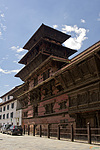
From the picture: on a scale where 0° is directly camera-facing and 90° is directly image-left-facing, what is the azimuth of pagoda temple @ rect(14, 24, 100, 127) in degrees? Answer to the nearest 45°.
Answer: approximately 45°
